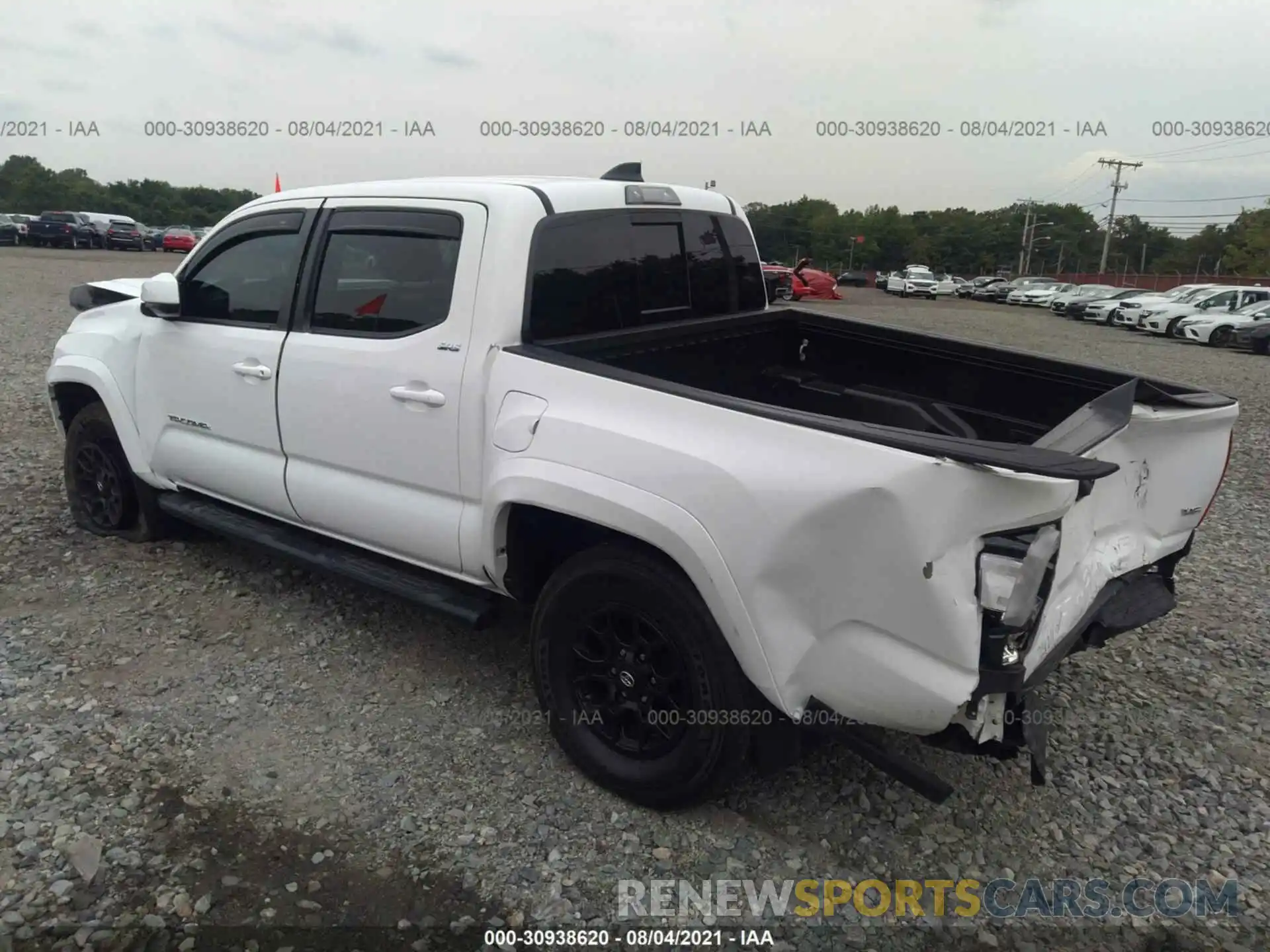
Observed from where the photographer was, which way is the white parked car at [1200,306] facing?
facing the viewer and to the left of the viewer

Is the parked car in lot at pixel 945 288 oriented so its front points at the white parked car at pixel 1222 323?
no

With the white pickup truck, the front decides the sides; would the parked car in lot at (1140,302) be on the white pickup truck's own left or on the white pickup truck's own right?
on the white pickup truck's own right

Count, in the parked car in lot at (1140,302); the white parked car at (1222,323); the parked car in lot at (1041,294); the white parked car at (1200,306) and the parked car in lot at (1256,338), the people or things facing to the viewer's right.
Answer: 0

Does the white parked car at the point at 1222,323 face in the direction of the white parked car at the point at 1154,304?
no

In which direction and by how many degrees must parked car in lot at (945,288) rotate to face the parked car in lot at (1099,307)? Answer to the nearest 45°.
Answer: approximately 45° to its left

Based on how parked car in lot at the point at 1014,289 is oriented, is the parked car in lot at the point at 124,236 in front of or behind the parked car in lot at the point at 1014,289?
in front

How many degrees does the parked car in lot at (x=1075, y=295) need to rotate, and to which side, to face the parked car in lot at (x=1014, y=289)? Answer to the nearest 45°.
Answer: approximately 135° to its right

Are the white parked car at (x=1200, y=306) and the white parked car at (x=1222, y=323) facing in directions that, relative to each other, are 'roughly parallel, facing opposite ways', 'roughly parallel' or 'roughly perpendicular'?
roughly parallel

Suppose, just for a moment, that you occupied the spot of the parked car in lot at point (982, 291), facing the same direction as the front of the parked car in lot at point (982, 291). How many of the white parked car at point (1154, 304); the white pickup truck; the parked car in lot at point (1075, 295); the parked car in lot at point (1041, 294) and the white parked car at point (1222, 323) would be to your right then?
0

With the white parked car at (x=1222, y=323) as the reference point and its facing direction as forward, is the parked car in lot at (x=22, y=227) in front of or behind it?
in front

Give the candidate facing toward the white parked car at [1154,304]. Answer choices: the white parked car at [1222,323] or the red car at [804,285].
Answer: the red car

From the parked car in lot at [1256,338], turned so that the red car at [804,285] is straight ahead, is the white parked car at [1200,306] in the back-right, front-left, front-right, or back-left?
front-right

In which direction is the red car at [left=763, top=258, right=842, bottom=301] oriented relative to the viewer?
to the viewer's right

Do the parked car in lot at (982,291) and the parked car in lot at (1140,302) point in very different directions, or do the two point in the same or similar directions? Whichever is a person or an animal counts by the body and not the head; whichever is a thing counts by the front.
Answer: same or similar directions

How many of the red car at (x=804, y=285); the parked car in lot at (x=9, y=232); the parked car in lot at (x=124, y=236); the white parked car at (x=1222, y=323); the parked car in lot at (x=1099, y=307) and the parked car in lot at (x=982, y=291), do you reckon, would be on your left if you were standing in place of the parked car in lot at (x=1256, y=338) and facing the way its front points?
0

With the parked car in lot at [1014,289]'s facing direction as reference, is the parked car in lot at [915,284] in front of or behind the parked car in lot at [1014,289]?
in front

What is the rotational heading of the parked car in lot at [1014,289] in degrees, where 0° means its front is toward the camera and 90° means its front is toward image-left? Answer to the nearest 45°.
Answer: approximately 45°
